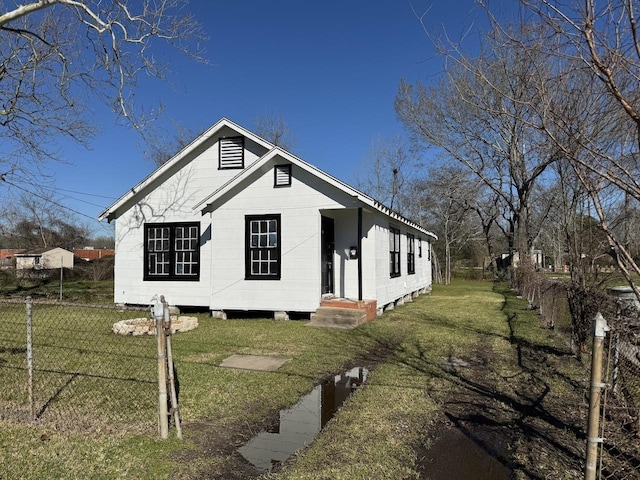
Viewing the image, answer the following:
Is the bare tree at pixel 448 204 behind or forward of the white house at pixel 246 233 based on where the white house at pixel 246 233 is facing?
behind

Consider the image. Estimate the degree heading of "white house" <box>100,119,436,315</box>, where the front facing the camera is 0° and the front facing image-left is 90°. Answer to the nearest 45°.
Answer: approximately 0°

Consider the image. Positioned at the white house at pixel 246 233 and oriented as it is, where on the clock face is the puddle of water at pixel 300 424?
The puddle of water is roughly at 12 o'clock from the white house.

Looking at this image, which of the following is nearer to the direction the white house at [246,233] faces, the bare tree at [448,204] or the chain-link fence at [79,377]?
the chain-link fence

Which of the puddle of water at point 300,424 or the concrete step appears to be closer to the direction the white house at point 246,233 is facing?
the puddle of water

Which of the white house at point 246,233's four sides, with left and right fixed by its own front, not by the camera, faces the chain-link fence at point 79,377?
front

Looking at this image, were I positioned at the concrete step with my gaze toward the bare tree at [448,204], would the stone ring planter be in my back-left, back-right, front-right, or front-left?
back-left

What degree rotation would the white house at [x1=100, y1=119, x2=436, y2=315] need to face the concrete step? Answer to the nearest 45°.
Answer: approximately 45° to its left

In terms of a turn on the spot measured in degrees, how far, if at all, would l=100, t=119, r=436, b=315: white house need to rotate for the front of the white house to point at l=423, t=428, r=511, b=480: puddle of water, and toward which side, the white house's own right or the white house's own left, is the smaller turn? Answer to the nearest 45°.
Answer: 0° — it already faces it

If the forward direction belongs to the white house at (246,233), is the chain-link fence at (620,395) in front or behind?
in front

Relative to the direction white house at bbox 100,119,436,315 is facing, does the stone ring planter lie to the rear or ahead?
ahead
